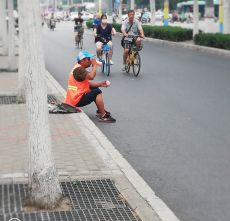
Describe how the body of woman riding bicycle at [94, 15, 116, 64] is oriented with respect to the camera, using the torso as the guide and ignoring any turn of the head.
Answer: toward the camera

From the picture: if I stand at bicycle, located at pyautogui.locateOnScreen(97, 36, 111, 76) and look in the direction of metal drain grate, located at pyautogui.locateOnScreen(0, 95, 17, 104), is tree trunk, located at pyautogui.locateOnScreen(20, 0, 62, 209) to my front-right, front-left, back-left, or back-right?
front-left

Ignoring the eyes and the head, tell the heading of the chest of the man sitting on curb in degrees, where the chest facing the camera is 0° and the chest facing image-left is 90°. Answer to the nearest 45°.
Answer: approximately 270°

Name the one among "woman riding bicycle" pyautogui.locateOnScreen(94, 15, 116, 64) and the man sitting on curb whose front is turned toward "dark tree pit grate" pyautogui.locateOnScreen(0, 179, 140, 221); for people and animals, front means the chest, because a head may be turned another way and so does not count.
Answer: the woman riding bicycle

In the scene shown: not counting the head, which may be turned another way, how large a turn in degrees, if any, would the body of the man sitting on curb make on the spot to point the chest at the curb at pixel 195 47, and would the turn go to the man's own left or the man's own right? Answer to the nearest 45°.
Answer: approximately 90° to the man's own left

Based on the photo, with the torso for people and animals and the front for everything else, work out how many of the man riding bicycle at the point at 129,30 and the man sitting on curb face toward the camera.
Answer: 1

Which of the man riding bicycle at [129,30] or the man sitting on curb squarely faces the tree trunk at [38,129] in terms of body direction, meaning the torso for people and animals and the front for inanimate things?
the man riding bicycle

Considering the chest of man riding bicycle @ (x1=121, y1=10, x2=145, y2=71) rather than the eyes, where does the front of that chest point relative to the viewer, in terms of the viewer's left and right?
facing the viewer

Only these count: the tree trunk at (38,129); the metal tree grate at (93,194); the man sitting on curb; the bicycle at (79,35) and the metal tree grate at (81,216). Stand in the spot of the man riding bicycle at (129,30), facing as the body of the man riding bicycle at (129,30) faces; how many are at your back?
1

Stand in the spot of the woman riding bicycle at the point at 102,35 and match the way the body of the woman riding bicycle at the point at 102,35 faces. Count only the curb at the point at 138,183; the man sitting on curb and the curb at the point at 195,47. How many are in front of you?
2

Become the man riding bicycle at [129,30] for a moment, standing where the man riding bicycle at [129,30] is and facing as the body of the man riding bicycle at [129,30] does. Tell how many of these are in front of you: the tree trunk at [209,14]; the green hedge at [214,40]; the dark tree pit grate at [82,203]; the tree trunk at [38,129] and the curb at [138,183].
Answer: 3

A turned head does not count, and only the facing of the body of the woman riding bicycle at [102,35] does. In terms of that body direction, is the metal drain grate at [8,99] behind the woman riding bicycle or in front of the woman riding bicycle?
in front

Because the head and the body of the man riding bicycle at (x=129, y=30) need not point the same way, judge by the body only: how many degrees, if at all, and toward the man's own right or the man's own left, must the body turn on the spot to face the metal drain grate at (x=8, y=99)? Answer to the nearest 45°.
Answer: approximately 45° to the man's own right

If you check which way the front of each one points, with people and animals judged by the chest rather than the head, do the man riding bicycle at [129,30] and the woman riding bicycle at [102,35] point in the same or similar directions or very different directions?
same or similar directions

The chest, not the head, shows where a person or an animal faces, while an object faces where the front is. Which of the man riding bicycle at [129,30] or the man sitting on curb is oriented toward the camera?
the man riding bicycle

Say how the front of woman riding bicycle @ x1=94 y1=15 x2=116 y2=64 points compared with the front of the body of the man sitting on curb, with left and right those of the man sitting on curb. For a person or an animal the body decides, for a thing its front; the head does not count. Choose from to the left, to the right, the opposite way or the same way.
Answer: to the right

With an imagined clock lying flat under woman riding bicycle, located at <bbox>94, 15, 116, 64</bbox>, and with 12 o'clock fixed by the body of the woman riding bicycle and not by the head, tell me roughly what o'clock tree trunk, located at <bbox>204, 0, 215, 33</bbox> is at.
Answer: The tree trunk is roughly at 7 o'clock from the woman riding bicycle.

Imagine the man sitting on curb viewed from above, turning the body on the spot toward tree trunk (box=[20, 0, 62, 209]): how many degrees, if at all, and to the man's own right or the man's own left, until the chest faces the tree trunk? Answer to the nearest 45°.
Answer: approximately 90° to the man's own right

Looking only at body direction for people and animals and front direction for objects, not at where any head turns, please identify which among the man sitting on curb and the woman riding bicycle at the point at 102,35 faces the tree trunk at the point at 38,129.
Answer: the woman riding bicycle
